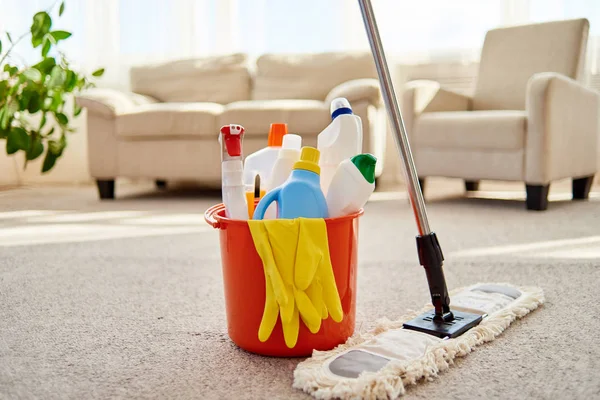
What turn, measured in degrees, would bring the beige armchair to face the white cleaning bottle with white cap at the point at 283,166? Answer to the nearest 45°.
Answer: approximately 45° to its left

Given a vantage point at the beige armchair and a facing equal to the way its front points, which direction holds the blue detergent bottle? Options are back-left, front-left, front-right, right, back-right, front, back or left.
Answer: front-left

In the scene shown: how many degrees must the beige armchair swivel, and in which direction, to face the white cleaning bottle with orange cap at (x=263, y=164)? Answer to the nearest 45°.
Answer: approximately 45° to its left

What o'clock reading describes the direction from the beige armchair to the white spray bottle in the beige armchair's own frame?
The white spray bottle is roughly at 11 o'clock from the beige armchair.

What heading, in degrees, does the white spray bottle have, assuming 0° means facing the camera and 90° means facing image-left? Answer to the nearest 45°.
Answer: approximately 0°

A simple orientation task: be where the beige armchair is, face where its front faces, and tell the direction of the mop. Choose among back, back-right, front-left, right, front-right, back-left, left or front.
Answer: front-left
